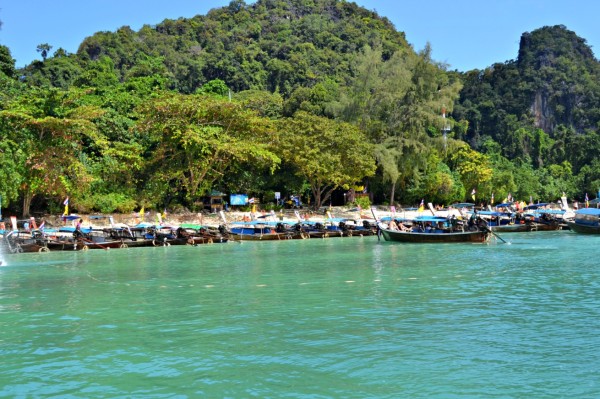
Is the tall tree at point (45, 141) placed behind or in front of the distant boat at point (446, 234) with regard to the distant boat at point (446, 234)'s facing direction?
in front

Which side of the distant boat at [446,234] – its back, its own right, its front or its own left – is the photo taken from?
left

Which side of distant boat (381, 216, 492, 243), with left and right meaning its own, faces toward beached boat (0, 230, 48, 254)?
front
